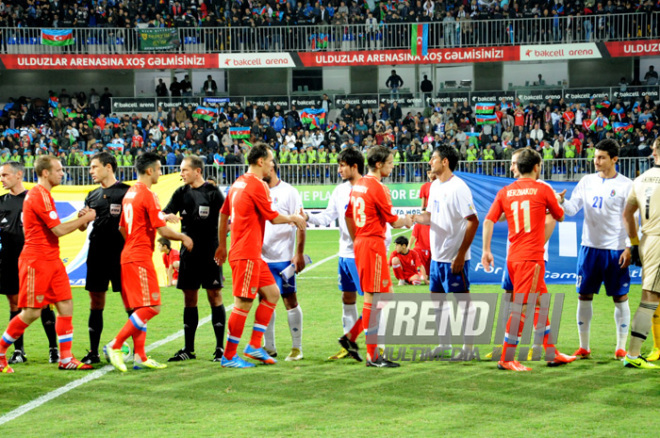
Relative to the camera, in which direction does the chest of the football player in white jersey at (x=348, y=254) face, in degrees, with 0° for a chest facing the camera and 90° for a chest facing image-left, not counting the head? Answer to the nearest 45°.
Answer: approximately 45°

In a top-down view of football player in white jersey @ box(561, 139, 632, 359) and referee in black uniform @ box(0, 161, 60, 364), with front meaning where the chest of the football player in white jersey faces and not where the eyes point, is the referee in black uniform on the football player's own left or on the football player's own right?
on the football player's own right

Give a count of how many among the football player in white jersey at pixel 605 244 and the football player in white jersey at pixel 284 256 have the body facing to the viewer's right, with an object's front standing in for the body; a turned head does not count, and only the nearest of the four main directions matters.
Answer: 0

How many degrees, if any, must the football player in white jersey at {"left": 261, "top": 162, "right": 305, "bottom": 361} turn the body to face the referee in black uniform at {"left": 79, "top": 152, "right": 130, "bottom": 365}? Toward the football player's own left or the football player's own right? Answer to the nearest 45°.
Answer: approximately 45° to the football player's own right

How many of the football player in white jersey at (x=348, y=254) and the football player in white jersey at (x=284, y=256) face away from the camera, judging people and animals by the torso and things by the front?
0

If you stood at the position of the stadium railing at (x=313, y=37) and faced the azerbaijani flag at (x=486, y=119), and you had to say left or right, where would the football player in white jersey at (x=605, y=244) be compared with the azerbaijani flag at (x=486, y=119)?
right

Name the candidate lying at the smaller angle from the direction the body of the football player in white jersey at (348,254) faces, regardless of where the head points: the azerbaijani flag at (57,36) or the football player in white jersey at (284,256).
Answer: the football player in white jersey

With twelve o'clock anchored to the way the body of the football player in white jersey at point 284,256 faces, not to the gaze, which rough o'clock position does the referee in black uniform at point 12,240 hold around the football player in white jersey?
The referee in black uniform is roughly at 2 o'clock from the football player in white jersey.

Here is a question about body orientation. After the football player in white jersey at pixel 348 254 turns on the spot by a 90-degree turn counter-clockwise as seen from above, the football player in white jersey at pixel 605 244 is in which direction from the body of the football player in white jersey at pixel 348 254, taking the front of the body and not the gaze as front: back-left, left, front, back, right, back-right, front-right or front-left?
front-left
